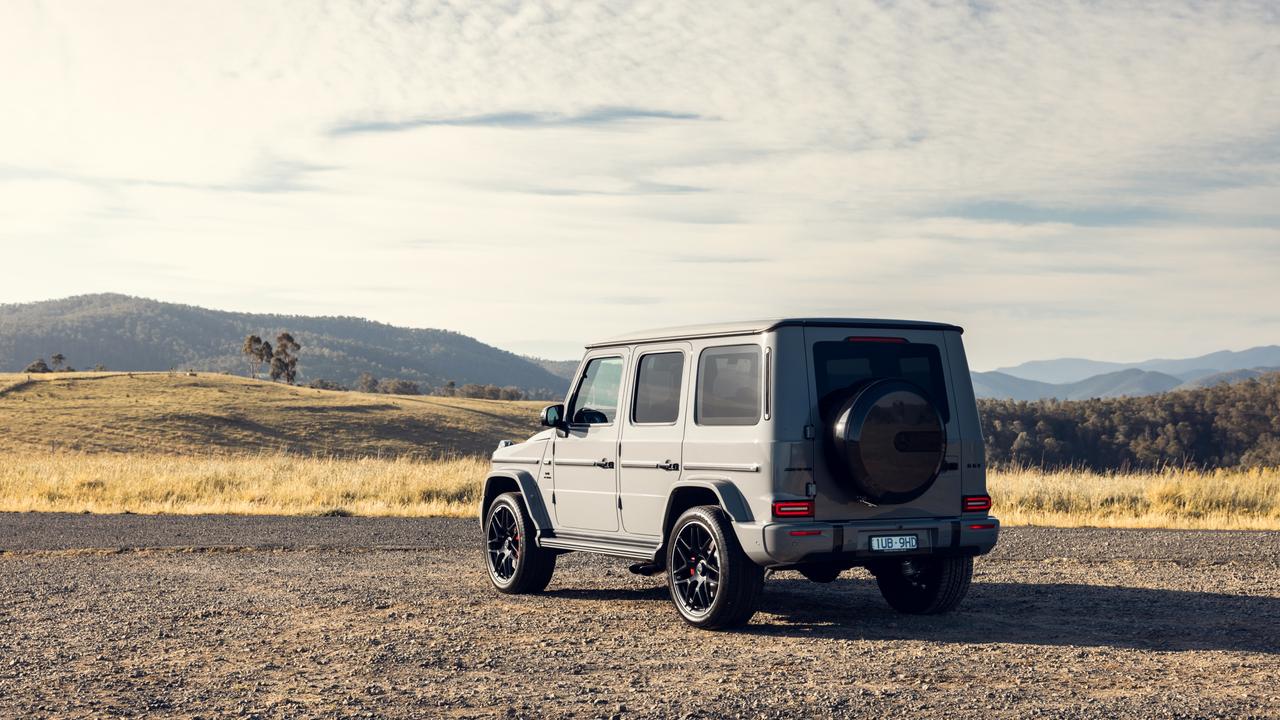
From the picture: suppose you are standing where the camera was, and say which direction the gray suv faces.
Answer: facing away from the viewer and to the left of the viewer
